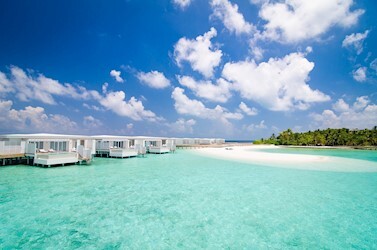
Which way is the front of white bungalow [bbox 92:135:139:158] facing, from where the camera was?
facing the viewer and to the right of the viewer

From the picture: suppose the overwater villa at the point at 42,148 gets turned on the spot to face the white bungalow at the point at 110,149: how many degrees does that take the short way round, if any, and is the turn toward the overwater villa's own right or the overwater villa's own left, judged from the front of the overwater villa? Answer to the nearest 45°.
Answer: approximately 135° to the overwater villa's own left

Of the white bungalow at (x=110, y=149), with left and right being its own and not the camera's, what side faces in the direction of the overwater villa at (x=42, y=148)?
right

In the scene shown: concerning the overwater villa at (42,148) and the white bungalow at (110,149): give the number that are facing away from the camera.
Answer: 0

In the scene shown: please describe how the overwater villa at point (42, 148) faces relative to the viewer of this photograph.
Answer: facing the viewer

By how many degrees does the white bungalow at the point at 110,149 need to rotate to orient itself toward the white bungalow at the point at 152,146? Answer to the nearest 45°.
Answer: approximately 90° to its left

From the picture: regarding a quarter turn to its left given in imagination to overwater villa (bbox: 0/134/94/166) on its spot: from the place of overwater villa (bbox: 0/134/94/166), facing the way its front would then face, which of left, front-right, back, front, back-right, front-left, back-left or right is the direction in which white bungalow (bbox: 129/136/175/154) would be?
front-left
